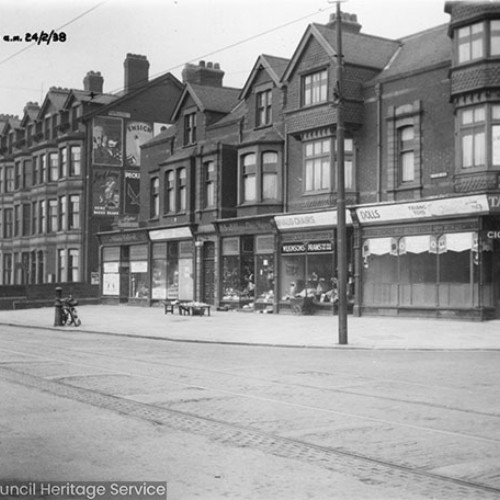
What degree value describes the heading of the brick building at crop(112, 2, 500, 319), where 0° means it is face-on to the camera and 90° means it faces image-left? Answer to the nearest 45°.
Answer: approximately 45°

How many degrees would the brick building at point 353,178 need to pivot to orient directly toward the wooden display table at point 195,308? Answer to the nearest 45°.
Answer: approximately 45° to its right
